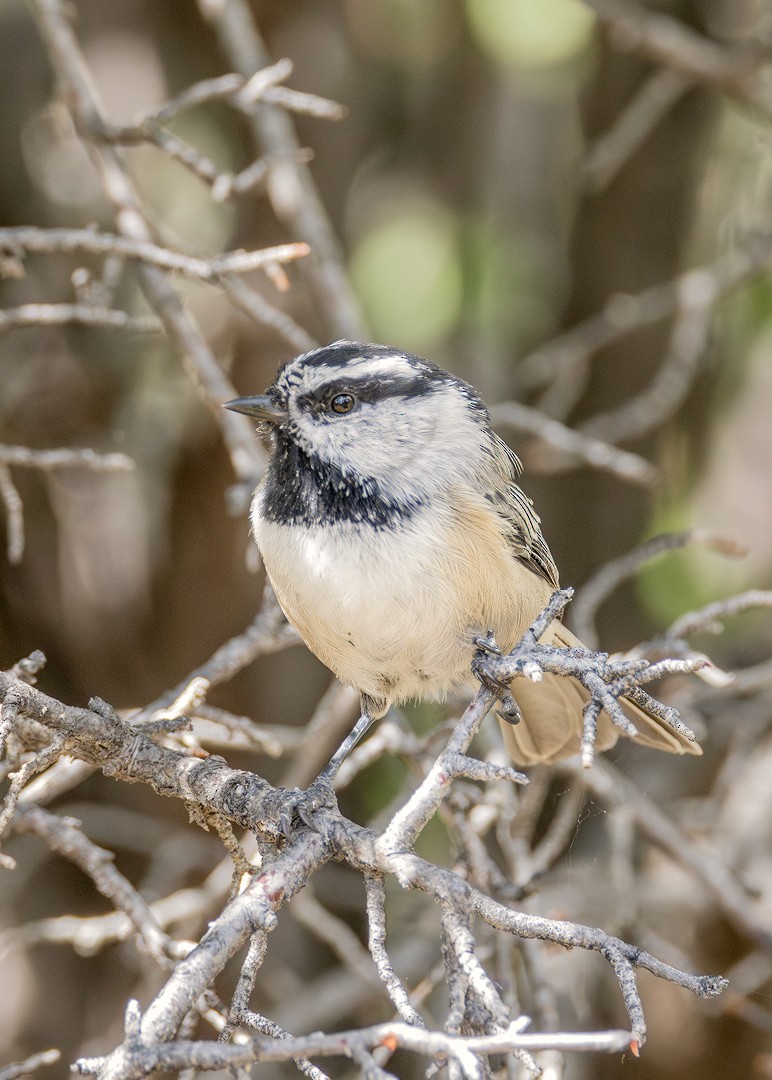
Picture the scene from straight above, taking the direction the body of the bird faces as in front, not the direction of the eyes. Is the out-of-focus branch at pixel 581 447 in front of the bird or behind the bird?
behind

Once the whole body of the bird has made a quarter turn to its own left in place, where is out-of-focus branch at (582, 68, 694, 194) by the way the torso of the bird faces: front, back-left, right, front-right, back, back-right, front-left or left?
back-left

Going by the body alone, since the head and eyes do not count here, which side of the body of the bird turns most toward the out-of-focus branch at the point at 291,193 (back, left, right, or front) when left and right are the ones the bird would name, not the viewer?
right

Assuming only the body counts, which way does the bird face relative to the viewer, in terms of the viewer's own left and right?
facing the viewer and to the left of the viewer

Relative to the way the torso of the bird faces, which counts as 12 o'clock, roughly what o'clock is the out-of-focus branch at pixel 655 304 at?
The out-of-focus branch is roughly at 5 o'clock from the bird.

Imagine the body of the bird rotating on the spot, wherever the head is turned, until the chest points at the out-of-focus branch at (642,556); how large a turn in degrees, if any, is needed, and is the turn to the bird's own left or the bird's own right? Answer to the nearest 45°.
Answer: approximately 180°
